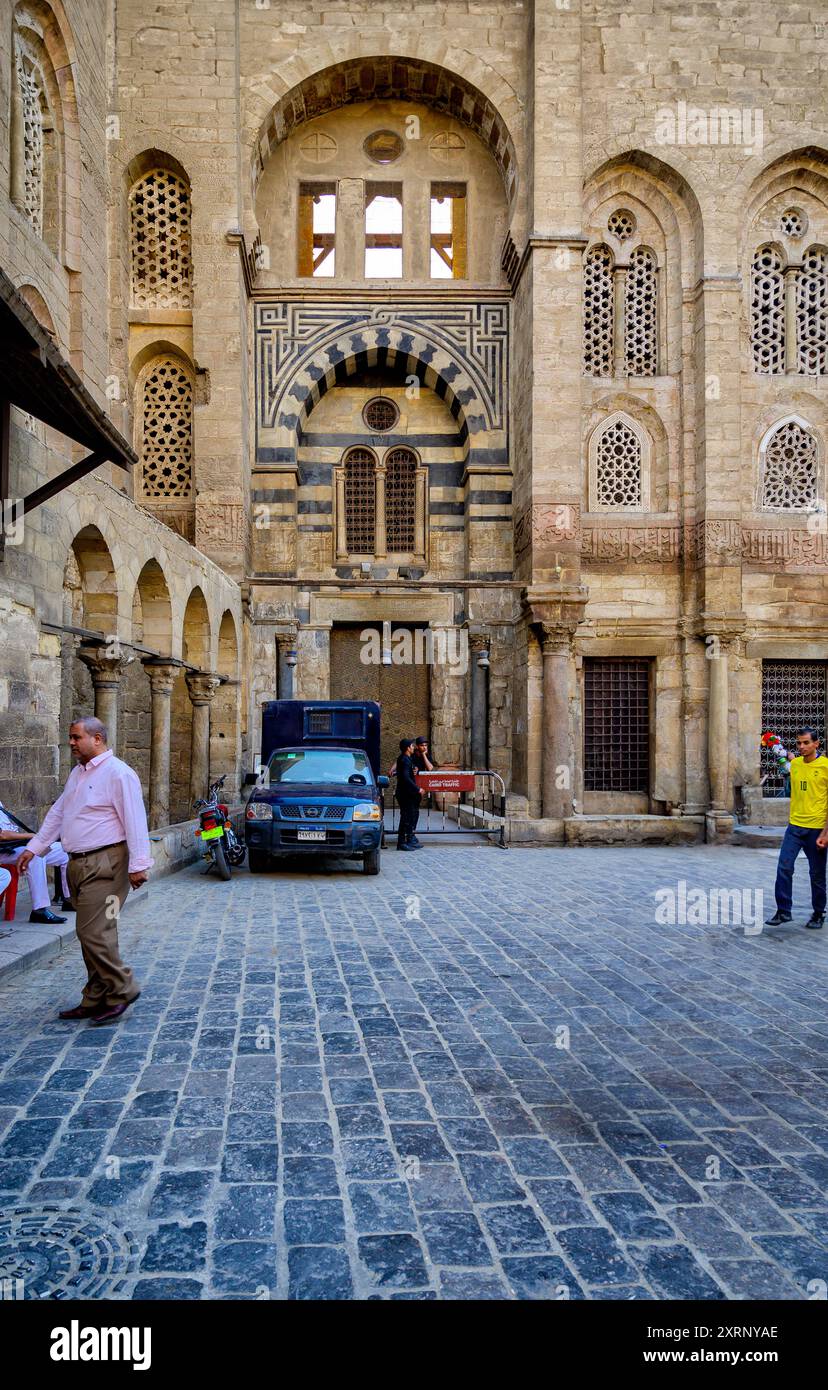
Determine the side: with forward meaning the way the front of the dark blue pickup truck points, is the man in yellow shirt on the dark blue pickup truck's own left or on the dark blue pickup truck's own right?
on the dark blue pickup truck's own left

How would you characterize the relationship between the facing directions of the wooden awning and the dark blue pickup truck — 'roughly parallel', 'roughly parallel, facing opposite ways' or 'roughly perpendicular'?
roughly perpendicular

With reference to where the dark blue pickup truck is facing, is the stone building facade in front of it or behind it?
behind

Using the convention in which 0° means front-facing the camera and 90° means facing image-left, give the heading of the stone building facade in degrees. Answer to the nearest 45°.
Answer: approximately 0°

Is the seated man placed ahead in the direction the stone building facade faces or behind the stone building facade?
ahead

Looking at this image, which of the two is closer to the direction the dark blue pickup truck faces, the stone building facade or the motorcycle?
the motorcycle

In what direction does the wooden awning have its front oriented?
to the viewer's right
